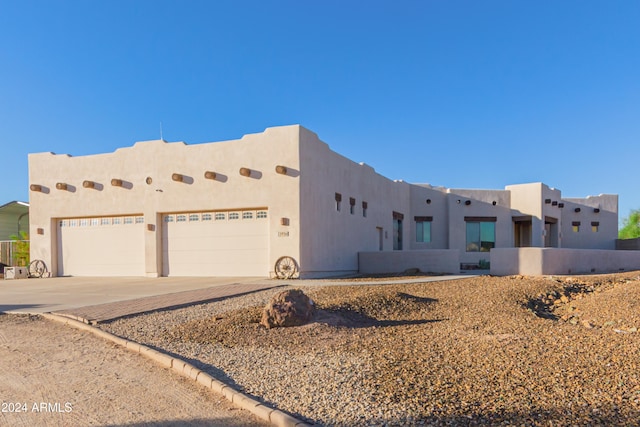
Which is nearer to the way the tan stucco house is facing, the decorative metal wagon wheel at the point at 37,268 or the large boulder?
the large boulder

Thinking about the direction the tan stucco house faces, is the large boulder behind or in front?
in front
